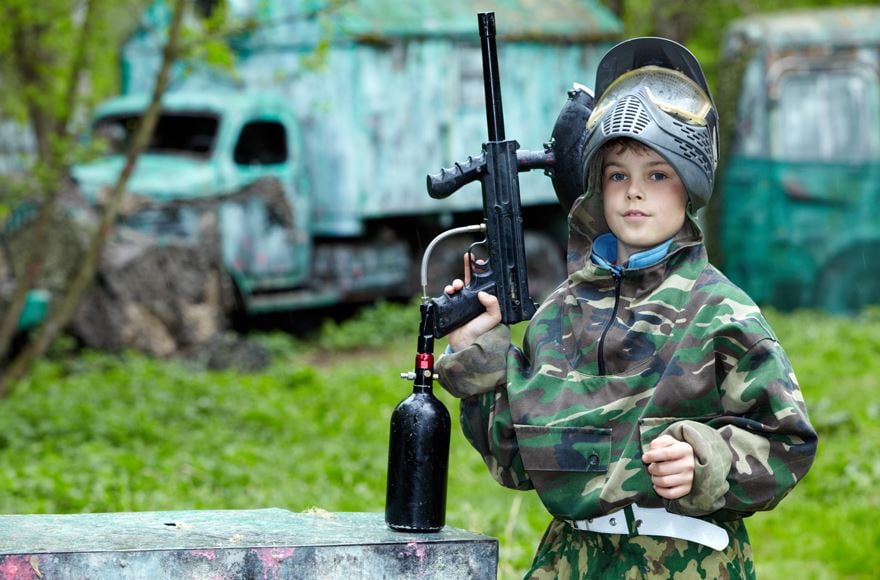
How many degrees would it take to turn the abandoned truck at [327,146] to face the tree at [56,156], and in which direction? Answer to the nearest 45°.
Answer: approximately 45° to its left

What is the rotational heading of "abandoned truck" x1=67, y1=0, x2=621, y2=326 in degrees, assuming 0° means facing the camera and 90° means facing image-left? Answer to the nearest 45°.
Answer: approximately 45°

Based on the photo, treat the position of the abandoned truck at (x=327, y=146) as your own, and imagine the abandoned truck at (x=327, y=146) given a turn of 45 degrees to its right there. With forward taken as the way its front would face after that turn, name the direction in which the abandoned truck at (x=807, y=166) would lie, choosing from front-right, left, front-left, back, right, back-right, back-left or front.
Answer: back

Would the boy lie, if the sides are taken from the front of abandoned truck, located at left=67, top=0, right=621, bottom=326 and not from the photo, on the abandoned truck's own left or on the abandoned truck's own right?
on the abandoned truck's own left

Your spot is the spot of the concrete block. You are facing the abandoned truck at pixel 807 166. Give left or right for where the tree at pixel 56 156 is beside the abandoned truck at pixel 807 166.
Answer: left

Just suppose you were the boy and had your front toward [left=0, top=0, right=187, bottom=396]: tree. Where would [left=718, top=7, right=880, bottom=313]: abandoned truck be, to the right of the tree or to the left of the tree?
right

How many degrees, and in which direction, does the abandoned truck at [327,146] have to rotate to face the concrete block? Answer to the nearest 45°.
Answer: approximately 45° to its left
